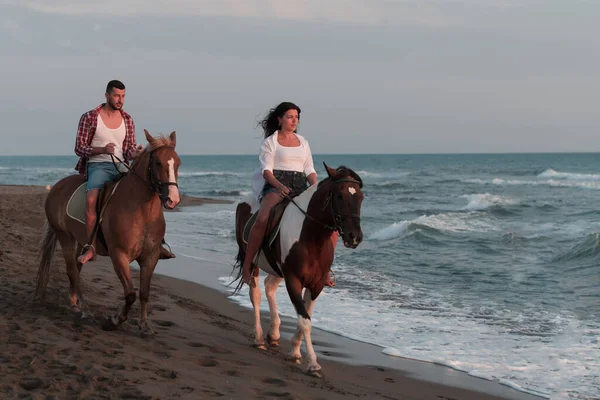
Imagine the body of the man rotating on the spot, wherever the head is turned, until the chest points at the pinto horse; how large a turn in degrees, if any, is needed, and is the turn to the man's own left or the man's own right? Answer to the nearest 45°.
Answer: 0° — they already face it

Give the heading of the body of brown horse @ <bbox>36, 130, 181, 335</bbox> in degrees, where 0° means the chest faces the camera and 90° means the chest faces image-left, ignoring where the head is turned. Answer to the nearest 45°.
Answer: approximately 315°

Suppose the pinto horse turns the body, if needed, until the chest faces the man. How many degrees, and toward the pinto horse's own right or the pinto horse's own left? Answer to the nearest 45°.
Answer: approximately 180°

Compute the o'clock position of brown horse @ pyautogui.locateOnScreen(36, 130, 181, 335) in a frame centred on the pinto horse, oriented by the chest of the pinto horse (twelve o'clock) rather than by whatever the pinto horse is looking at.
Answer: The brown horse is roughly at 5 o'clock from the pinto horse.

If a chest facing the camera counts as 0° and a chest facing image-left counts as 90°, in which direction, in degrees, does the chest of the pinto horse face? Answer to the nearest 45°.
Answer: approximately 315°
